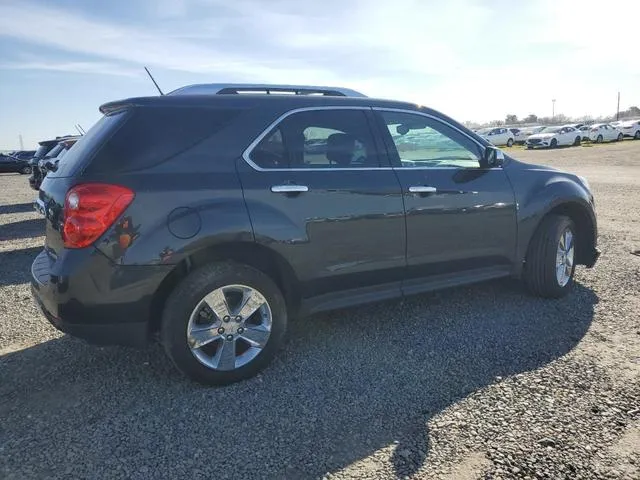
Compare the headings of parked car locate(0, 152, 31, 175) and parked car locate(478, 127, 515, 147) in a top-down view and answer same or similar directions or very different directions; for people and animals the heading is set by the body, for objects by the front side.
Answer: very different directions

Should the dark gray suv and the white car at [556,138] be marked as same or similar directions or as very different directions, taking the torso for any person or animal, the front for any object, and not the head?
very different directions

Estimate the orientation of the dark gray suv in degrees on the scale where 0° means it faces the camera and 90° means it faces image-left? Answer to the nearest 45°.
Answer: approximately 225°

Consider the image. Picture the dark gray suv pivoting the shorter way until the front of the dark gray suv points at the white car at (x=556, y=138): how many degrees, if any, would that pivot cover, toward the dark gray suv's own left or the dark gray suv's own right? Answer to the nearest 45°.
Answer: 0° — it already faces it

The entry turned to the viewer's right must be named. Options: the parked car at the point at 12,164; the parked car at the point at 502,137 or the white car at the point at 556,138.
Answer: the parked car at the point at 12,164

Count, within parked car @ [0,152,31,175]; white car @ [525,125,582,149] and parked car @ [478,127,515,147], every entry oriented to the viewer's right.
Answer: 1

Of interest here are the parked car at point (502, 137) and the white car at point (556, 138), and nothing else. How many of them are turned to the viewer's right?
0

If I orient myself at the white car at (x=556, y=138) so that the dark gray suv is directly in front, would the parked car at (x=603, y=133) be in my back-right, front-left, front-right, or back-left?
back-left

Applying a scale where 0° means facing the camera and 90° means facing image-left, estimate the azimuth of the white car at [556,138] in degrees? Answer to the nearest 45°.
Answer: approximately 45°

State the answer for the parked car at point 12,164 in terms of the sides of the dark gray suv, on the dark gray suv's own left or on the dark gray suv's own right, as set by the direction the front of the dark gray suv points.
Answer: on the dark gray suv's own left

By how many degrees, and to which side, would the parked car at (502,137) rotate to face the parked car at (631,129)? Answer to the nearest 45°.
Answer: approximately 135° to its left

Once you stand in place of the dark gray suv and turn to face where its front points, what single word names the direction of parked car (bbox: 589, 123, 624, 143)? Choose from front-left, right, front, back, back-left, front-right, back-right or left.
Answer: front

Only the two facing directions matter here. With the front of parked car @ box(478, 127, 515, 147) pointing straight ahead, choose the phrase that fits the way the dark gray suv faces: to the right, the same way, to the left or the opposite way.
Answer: the opposite way

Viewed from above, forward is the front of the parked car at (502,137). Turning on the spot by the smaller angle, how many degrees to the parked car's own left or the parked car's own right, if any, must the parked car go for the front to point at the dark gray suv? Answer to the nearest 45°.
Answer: approximately 45° to the parked car's own left

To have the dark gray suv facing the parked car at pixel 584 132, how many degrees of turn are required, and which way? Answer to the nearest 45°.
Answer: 0° — it already faces it
